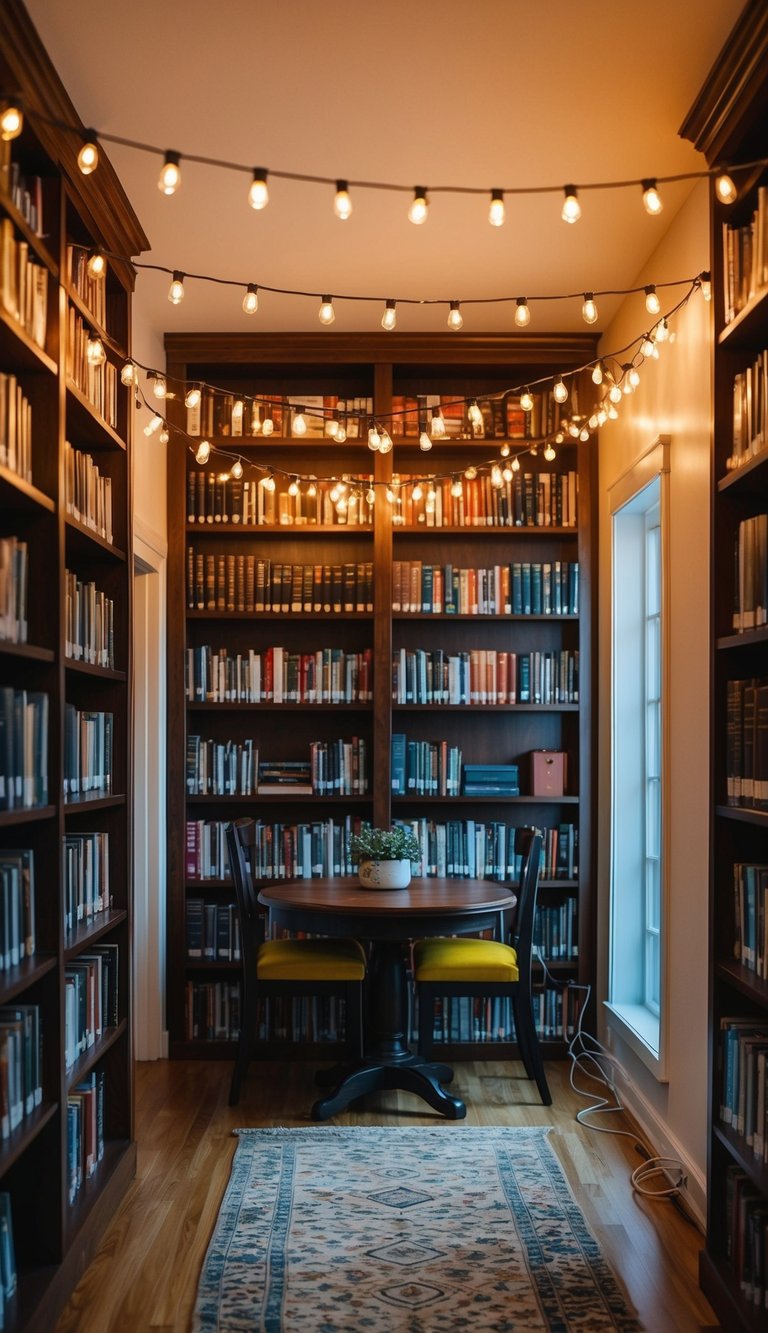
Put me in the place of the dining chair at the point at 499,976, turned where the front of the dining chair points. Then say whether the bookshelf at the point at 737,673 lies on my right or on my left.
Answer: on my left

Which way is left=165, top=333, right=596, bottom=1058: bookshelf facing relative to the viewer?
toward the camera

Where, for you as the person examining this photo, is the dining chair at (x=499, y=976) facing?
facing to the left of the viewer

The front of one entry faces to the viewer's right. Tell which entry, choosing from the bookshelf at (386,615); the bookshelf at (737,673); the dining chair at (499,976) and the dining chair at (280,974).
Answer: the dining chair at (280,974)

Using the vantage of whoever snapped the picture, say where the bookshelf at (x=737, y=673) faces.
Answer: facing to the left of the viewer

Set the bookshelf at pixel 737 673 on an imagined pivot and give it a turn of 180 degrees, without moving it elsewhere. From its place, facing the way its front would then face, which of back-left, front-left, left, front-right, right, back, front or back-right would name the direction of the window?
left

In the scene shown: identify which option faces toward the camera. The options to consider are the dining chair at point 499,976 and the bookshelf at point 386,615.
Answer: the bookshelf

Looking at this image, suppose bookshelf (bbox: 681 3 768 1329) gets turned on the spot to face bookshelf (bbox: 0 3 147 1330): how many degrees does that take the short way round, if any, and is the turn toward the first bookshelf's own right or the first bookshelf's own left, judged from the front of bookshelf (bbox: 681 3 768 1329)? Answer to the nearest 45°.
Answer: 0° — it already faces it

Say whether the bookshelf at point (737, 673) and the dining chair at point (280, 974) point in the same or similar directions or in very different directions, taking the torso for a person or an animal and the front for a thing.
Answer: very different directions

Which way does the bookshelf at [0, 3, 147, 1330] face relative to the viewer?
to the viewer's right

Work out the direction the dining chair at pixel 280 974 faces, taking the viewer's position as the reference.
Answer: facing to the right of the viewer
